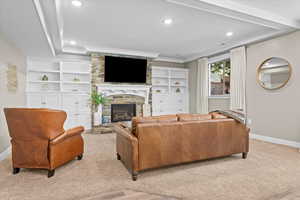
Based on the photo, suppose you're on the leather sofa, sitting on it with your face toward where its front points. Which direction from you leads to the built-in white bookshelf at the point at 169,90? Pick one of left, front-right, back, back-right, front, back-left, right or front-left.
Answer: front-right

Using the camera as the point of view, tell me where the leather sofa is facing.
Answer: facing away from the viewer and to the left of the viewer

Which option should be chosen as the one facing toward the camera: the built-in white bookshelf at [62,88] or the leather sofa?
the built-in white bookshelf

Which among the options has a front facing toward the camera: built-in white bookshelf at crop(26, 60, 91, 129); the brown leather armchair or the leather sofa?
the built-in white bookshelf

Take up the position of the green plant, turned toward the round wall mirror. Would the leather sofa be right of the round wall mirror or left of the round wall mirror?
right

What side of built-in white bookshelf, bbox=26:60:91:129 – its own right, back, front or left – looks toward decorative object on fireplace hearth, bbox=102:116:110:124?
left

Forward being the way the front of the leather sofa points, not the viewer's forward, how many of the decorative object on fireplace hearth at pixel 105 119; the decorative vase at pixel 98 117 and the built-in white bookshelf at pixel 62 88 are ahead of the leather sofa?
3

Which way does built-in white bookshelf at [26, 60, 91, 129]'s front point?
toward the camera

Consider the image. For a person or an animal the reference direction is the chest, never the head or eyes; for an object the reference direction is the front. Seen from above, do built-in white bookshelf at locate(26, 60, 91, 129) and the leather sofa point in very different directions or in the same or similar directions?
very different directions

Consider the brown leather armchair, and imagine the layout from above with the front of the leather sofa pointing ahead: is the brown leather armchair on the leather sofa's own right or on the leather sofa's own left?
on the leather sofa's own left

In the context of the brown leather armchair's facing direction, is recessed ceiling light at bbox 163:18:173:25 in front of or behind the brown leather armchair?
in front

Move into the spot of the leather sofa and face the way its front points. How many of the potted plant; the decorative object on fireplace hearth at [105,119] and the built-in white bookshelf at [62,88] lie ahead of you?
3

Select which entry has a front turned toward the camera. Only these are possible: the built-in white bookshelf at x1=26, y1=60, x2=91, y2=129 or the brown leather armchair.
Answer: the built-in white bookshelf

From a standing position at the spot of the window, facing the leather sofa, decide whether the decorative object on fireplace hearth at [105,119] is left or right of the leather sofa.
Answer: right

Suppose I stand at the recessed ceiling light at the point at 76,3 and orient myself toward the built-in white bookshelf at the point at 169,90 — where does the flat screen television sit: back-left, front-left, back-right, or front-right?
front-left

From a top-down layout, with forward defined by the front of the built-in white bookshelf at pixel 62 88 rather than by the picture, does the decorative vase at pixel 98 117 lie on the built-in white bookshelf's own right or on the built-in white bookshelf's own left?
on the built-in white bookshelf's own left
